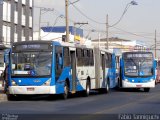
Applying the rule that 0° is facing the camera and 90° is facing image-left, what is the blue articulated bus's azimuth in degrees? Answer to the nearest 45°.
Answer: approximately 45°

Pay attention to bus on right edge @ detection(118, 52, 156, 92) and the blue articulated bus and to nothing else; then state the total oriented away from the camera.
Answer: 0

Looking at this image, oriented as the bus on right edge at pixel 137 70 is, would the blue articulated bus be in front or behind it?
in front

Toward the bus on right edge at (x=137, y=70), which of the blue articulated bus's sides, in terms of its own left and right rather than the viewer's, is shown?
back

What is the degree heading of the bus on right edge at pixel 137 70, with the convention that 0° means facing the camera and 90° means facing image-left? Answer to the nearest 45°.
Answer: approximately 0°
